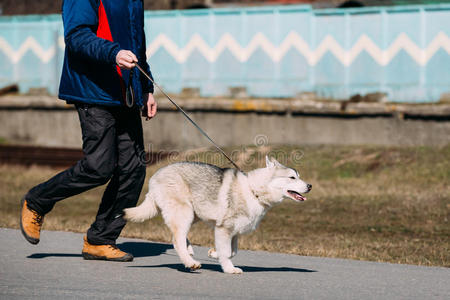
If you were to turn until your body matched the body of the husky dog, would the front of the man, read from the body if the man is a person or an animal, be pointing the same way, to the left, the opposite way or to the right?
the same way

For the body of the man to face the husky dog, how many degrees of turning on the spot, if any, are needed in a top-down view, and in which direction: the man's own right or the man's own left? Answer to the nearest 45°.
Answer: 0° — they already face it

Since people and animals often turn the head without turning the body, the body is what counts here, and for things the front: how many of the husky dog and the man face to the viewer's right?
2

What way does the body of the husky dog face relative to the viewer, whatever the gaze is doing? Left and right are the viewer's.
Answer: facing to the right of the viewer

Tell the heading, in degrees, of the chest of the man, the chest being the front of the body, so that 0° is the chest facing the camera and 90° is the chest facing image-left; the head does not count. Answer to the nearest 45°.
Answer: approximately 270°

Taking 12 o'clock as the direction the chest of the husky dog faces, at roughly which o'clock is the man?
The man is roughly at 6 o'clock from the husky dog.
